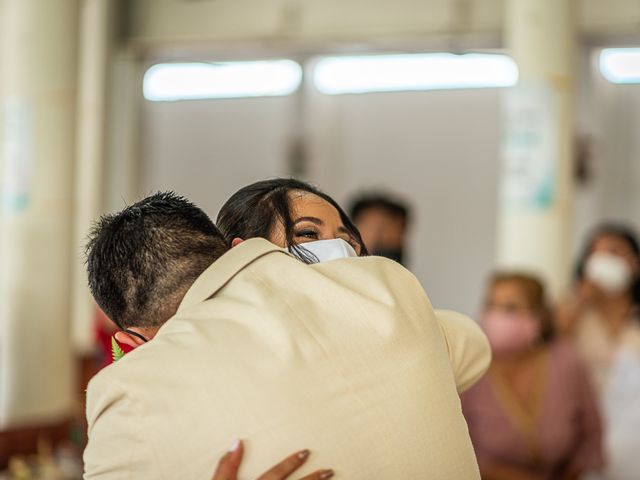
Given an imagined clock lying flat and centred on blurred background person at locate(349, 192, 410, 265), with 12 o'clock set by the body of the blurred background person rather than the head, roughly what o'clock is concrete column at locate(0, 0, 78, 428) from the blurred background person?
The concrete column is roughly at 4 o'clock from the blurred background person.

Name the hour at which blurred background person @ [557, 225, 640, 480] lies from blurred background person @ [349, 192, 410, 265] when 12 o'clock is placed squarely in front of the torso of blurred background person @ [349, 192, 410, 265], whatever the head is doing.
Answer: blurred background person @ [557, 225, 640, 480] is roughly at 9 o'clock from blurred background person @ [349, 192, 410, 265].

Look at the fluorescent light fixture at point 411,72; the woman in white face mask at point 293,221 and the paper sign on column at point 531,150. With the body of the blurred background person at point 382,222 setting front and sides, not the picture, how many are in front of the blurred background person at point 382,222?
1

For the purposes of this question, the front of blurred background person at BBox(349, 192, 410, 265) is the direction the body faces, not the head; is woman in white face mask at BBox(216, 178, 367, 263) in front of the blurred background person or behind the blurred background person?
in front

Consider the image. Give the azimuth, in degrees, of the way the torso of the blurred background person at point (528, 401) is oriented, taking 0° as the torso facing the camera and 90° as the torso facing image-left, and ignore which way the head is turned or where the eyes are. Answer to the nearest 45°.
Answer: approximately 45°

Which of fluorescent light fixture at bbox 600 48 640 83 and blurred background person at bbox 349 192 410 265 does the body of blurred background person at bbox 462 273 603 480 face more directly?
the blurred background person

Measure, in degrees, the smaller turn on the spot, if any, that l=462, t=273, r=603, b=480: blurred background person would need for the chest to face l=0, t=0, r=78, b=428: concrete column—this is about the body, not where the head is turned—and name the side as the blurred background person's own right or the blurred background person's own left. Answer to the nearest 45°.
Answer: approximately 90° to the blurred background person's own right
